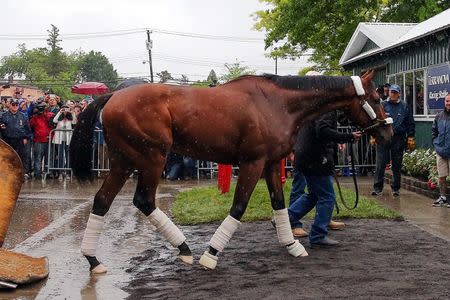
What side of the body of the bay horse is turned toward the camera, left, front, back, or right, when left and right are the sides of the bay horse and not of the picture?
right

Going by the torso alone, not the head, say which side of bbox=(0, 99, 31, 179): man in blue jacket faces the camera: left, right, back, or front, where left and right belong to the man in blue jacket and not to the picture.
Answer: front

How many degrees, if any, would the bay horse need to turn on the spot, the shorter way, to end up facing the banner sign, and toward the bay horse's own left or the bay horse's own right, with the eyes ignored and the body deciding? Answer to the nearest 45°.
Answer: approximately 45° to the bay horse's own left

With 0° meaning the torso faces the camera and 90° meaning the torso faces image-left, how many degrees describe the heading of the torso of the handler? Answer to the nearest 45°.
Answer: approximately 270°

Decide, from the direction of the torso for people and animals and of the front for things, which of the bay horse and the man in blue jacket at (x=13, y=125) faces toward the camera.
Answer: the man in blue jacket

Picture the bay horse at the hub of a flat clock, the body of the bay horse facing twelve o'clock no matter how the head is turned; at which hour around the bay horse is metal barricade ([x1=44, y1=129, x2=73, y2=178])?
The metal barricade is roughly at 8 o'clock from the bay horse.

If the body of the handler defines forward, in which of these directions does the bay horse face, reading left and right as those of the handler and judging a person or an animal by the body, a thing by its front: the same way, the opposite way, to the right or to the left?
the same way

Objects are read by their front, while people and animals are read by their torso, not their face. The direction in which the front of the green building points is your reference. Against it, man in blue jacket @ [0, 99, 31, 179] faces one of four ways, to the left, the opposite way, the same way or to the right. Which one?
to the left

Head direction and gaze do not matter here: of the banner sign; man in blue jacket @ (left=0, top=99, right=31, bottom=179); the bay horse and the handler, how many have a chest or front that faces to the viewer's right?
2

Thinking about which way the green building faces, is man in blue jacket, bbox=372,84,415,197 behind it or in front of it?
in front

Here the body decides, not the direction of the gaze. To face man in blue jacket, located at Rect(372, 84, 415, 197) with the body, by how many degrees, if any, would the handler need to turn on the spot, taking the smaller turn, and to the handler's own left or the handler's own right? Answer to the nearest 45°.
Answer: approximately 90° to the handler's own left

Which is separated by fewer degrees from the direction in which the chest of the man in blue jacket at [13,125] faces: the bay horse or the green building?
the bay horse

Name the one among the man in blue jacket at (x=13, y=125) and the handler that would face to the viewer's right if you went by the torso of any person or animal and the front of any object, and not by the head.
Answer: the handler

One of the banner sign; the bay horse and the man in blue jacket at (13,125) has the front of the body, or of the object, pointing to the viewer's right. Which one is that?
the bay horse
